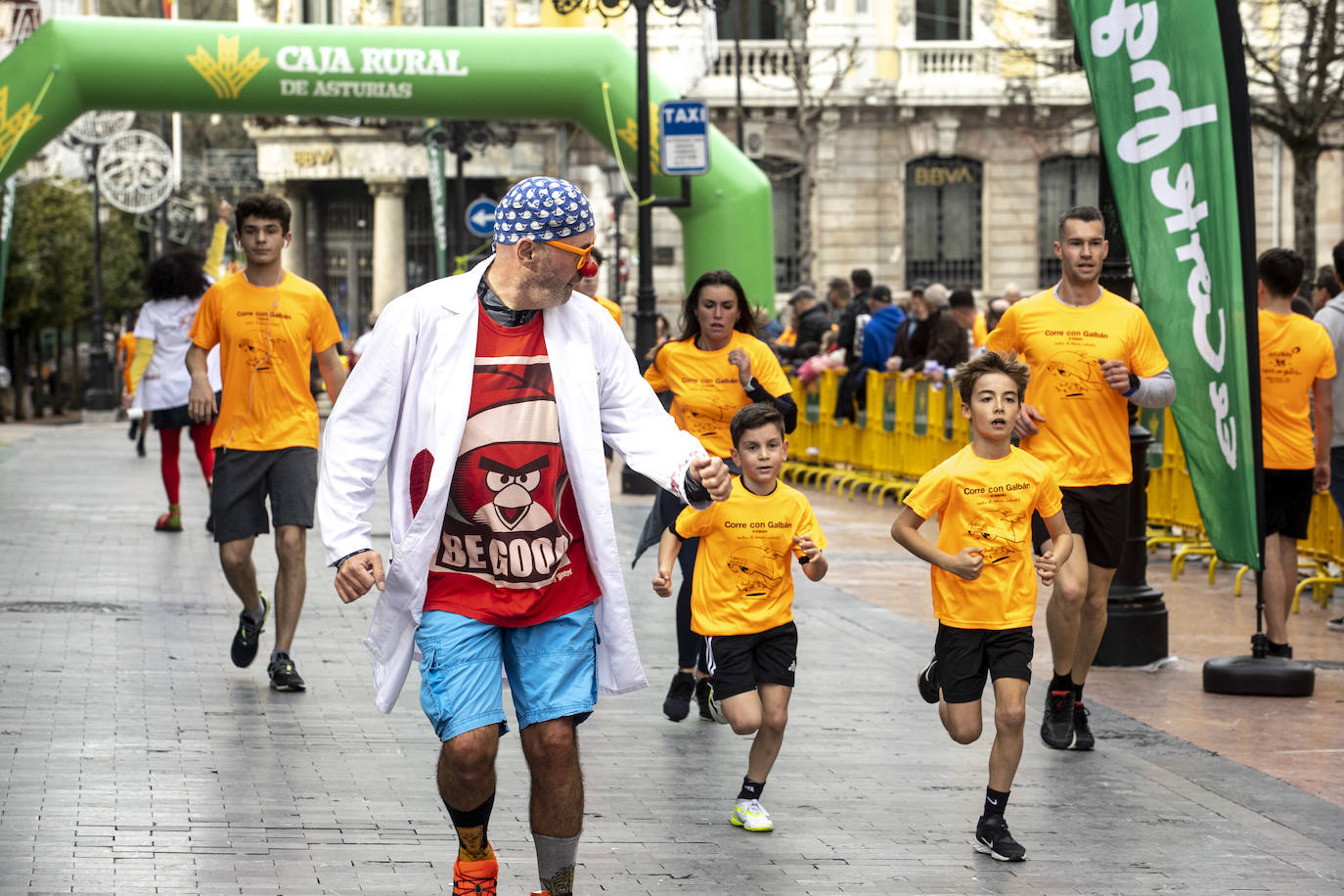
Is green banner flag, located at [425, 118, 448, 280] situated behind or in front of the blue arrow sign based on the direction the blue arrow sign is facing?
behind

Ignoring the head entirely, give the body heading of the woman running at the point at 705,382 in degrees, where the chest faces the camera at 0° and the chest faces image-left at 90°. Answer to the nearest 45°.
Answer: approximately 0°

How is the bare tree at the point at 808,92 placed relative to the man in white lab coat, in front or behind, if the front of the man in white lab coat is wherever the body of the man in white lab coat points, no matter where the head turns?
behind

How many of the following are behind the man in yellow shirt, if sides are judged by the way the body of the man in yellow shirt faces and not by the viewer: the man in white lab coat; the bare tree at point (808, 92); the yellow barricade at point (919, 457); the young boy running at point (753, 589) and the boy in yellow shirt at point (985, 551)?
2

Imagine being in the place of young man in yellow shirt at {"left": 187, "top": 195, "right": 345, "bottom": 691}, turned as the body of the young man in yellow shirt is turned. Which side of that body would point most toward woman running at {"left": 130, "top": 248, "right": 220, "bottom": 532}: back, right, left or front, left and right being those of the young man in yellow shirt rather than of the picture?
back
